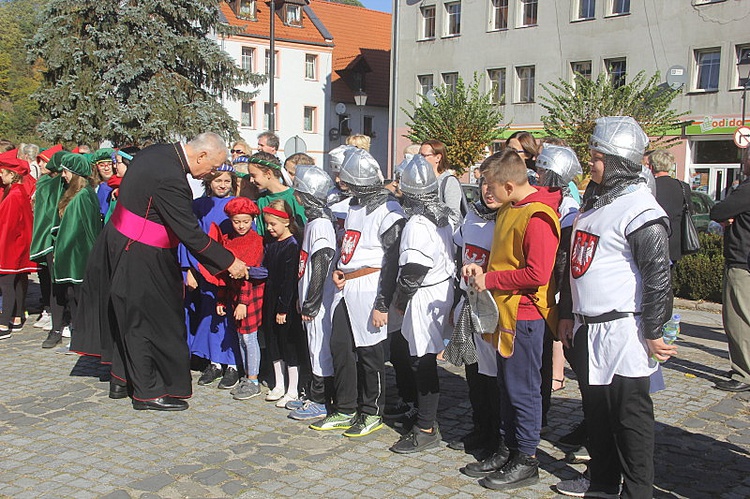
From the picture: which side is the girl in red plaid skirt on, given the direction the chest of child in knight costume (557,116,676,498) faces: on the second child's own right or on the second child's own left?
on the second child's own right

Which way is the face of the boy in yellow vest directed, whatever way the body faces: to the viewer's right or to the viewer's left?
to the viewer's left

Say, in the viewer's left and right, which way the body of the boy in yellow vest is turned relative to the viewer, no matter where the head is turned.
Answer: facing to the left of the viewer
